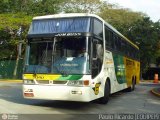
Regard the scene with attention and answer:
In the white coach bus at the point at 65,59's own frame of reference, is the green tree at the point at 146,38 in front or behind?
behind

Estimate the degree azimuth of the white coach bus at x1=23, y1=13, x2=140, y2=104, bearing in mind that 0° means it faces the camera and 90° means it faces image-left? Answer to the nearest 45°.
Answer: approximately 45°
